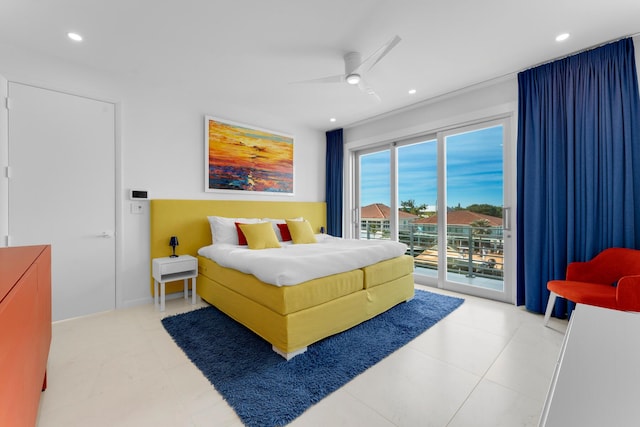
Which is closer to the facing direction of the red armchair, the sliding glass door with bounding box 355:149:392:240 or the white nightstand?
the white nightstand

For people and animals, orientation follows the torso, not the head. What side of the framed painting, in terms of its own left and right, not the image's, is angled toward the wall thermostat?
right

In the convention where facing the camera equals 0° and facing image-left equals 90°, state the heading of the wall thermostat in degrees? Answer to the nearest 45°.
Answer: approximately 0°

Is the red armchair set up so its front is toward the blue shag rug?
yes

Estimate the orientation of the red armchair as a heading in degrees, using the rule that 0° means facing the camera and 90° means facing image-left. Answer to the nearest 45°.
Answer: approximately 45°

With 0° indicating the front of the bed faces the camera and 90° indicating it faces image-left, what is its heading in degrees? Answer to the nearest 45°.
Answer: approximately 315°

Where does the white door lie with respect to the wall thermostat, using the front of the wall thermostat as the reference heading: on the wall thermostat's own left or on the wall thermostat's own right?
on the wall thermostat's own right

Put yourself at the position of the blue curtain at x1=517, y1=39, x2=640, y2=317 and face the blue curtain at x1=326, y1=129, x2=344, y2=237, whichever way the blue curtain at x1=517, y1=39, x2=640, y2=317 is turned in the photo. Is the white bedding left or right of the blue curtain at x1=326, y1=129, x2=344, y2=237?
left
